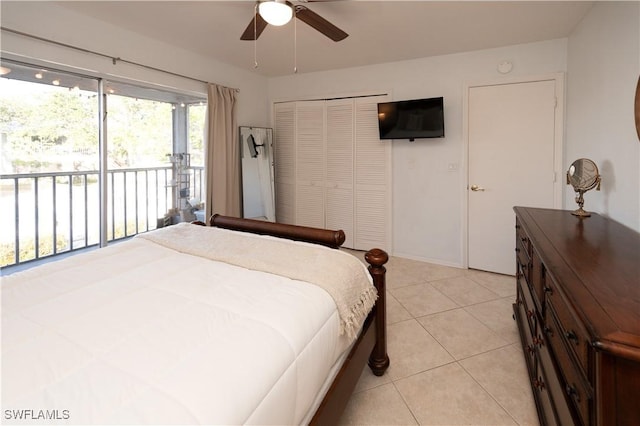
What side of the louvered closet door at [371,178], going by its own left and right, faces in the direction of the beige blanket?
front

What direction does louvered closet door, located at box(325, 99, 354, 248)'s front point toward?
toward the camera

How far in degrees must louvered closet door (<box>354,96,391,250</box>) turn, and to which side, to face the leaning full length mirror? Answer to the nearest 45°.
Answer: approximately 90° to its right

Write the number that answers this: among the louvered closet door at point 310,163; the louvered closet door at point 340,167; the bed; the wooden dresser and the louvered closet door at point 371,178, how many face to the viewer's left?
1

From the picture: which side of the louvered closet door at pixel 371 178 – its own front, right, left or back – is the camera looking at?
front

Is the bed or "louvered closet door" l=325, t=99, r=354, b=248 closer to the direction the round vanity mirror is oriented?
the bed

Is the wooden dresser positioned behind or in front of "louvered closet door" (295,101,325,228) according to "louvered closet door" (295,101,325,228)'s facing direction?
in front

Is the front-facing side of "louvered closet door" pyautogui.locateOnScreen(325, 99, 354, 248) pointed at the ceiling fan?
yes

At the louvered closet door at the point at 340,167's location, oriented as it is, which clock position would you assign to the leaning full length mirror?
The leaning full length mirror is roughly at 3 o'clock from the louvered closet door.

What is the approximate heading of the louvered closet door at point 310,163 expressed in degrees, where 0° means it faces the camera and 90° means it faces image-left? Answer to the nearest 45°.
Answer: approximately 0°

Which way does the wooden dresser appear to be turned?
to the viewer's left
